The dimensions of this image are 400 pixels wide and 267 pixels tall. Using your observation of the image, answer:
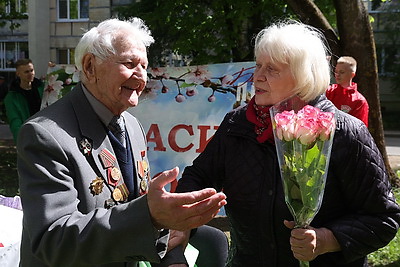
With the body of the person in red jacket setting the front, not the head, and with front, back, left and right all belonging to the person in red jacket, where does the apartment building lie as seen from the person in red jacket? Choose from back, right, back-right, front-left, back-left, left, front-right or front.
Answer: right

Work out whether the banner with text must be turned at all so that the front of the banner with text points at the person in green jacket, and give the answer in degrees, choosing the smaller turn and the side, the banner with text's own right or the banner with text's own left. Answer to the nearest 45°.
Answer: approximately 135° to the banner with text's own right

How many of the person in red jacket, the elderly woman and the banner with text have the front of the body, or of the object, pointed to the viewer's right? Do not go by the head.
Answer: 0

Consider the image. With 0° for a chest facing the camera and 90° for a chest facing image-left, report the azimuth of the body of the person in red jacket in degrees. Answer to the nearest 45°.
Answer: approximately 45°

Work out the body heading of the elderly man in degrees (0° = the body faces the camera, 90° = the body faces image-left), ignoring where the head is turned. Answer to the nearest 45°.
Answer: approximately 315°

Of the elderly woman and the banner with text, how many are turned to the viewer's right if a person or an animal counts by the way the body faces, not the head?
0

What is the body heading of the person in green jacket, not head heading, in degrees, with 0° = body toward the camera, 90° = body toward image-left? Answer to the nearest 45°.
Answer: approximately 315°

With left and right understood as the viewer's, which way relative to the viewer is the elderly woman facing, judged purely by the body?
facing the viewer and to the left of the viewer

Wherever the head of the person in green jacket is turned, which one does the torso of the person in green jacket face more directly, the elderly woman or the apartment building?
the elderly woman

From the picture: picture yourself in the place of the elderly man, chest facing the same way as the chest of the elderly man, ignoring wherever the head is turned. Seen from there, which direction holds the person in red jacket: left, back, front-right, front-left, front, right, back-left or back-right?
left

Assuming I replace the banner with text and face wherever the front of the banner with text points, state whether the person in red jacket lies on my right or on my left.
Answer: on my left

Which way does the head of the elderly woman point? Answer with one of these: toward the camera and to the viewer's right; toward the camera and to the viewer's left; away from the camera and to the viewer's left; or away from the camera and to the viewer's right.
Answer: toward the camera and to the viewer's left

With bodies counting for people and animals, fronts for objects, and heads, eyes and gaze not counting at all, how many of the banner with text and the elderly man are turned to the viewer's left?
0

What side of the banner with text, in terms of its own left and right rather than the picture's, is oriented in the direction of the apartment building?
back

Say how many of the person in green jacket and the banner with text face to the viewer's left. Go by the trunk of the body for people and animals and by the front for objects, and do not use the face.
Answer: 0

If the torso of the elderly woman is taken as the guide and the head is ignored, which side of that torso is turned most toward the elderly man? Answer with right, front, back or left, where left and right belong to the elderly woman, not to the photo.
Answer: front

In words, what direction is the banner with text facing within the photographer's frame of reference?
facing the viewer
